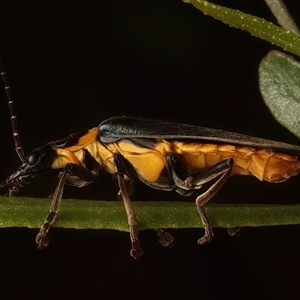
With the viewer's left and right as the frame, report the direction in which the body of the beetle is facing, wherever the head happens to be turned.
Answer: facing to the left of the viewer
